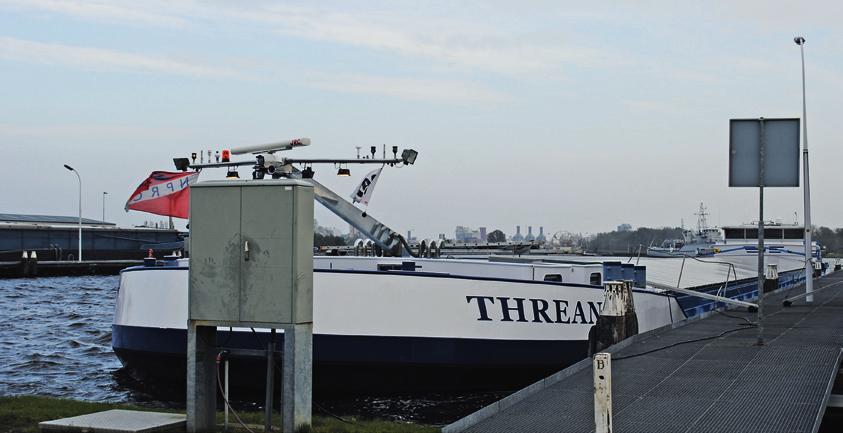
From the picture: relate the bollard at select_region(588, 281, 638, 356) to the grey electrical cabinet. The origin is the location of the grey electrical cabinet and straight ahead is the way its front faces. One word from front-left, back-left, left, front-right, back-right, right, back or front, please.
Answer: back

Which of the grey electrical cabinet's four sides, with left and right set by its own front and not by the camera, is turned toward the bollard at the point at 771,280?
back

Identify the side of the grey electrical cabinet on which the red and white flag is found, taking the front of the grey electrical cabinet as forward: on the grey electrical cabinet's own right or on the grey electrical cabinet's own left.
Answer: on the grey electrical cabinet's own right

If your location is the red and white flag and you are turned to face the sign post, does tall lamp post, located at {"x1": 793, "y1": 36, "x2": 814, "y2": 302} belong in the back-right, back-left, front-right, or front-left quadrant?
front-left

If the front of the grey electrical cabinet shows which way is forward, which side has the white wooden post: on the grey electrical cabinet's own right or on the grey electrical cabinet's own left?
on the grey electrical cabinet's own left

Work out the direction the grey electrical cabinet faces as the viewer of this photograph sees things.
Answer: facing the viewer and to the left of the viewer

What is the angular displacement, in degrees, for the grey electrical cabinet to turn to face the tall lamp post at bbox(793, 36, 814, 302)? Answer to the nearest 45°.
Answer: approximately 180°
